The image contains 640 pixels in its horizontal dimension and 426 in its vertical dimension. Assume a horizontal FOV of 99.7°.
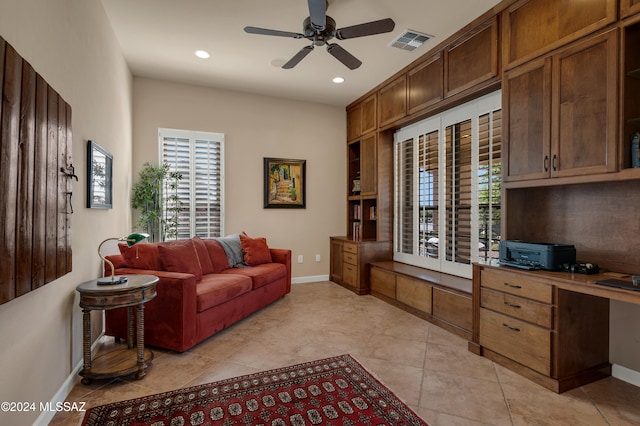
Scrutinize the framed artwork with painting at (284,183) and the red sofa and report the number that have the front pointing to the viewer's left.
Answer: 0

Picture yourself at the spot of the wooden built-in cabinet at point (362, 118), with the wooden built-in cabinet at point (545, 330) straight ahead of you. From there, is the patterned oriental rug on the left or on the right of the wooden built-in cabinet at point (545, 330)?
right

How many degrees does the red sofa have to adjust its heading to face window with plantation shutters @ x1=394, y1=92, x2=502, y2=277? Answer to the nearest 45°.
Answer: approximately 45° to its left

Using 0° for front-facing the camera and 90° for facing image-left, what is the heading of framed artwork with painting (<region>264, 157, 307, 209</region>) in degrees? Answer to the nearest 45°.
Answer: approximately 0°

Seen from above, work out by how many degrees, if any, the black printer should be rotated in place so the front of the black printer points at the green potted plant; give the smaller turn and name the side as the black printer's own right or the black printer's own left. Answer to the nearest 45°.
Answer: approximately 45° to the black printer's own right

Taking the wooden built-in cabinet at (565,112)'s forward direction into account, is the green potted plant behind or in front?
in front

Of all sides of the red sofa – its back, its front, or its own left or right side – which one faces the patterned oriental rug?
front

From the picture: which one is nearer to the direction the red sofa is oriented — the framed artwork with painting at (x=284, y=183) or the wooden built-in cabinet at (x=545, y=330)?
the wooden built-in cabinet
